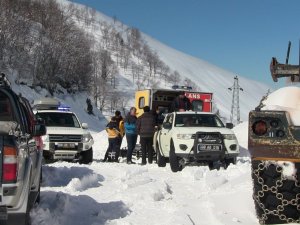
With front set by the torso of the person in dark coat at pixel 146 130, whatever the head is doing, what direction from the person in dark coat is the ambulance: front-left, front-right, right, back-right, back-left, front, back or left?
front

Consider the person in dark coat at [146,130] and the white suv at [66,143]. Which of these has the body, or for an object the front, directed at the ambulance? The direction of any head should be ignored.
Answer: the person in dark coat

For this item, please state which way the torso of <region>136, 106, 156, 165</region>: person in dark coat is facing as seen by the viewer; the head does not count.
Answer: away from the camera

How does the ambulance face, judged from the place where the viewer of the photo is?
facing away from the viewer and to the right of the viewer

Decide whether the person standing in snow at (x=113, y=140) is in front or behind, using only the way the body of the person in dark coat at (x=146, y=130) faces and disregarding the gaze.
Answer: in front

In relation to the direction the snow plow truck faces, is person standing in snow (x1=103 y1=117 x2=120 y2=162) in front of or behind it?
in front

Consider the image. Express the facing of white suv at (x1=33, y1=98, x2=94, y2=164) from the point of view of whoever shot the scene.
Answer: facing the viewer

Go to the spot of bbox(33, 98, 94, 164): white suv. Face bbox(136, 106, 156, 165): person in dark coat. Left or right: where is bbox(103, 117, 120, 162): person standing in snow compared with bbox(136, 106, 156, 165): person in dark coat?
left
